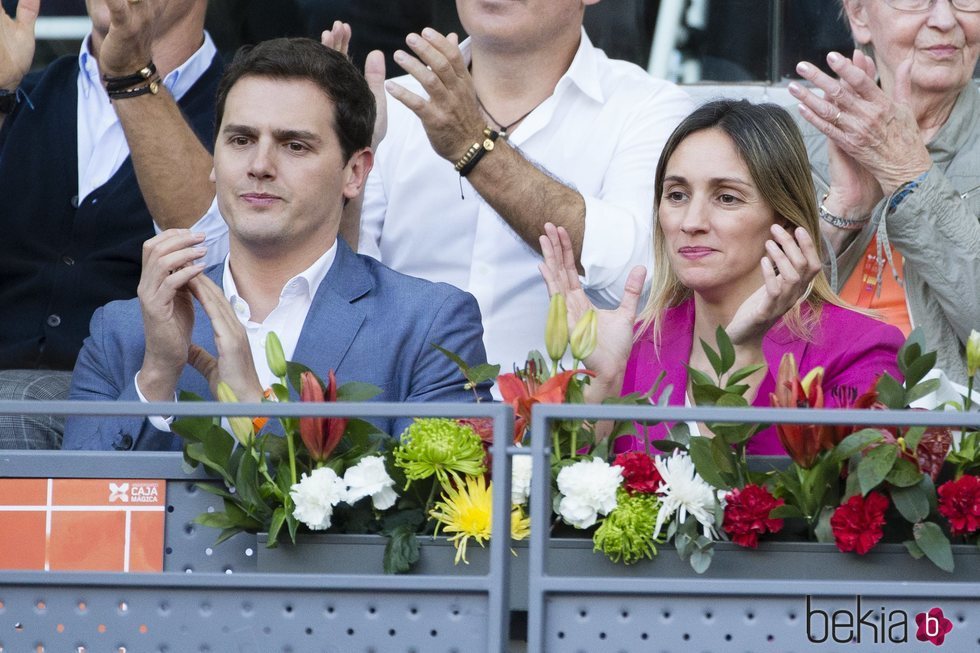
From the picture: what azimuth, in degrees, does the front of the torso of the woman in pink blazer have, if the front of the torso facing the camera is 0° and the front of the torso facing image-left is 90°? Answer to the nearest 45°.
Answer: approximately 45°

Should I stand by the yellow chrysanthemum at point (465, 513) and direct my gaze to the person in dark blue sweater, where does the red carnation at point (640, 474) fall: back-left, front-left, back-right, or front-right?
back-right

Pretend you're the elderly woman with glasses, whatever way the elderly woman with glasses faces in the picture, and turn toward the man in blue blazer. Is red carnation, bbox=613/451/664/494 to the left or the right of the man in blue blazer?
left

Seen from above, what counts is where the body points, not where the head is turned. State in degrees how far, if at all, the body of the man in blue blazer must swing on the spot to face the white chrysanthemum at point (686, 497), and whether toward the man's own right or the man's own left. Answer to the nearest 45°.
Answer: approximately 90° to the man's own left

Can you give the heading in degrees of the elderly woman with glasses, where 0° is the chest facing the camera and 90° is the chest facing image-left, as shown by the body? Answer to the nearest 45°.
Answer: approximately 45°
